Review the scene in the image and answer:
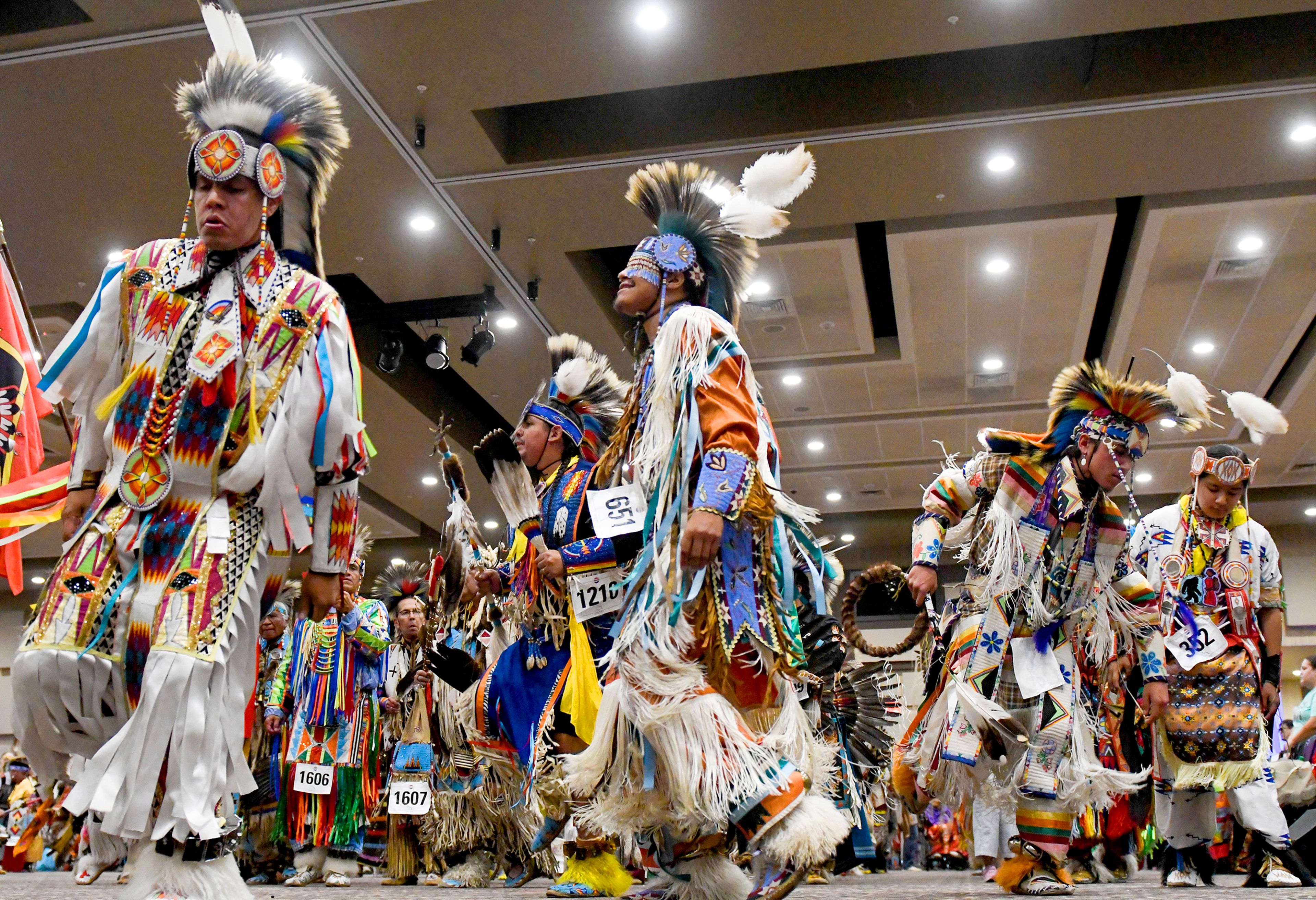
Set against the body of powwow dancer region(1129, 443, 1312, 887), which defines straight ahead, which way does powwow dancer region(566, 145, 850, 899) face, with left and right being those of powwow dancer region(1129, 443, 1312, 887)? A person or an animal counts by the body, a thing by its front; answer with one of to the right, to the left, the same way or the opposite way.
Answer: to the right

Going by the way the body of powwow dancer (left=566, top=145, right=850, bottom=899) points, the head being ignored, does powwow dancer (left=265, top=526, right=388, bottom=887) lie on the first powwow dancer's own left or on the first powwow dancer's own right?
on the first powwow dancer's own right

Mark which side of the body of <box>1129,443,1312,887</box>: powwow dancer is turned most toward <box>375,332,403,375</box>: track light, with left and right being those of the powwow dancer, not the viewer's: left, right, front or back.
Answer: right

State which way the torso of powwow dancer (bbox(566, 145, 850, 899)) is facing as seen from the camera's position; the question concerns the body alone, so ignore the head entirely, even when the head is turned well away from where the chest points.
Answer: to the viewer's left

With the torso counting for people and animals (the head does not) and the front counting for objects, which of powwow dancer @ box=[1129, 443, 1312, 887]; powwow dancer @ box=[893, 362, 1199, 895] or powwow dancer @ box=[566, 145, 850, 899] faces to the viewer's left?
powwow dancer @ box=[566, 145, 850, 899]

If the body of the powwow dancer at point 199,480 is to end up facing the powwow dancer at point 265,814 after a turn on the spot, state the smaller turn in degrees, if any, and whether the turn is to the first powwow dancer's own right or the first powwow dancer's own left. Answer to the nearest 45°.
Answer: approximately 135° to the first powwow dancer's own right

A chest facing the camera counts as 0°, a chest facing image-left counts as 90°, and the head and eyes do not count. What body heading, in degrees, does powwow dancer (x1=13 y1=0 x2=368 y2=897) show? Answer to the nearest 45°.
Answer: approximately 45°

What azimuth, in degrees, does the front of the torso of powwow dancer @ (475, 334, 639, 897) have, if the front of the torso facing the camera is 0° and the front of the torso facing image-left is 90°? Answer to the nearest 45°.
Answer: approximately 90°

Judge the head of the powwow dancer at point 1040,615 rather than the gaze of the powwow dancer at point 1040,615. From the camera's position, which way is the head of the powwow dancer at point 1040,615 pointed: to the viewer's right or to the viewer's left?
to the viewer's right

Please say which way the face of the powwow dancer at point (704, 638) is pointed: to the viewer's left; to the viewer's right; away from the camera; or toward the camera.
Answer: to the viewer's left
